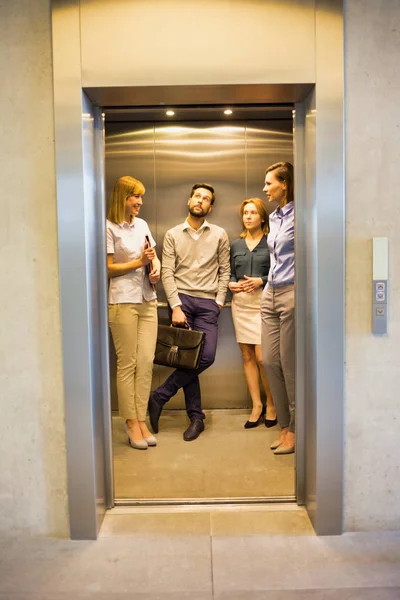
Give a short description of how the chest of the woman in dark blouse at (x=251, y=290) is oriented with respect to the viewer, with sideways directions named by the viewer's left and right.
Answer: facing the viewer and to the left of the viewer

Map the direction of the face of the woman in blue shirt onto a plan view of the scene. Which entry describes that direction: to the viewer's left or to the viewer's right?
to the viewer's left

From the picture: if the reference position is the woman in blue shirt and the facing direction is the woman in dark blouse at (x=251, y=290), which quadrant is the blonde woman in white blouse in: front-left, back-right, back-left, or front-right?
front-left

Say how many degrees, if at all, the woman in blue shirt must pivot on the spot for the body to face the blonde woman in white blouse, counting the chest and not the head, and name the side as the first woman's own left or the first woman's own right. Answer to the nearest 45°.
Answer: approximately 45° to the first woman's own right

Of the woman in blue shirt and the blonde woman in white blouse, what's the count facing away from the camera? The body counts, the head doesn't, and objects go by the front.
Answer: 0

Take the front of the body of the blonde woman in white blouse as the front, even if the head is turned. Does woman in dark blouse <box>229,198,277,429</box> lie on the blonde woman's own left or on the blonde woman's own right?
on the blonde woman's own left

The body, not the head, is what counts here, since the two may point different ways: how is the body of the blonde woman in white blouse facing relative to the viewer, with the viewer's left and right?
facing the viewer and to the right of the viewer

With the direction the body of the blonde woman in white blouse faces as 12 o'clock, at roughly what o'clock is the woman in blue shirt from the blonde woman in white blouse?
The woman in blue shirt is roughly at 11 o'clock from the blonde woman in white blouse.

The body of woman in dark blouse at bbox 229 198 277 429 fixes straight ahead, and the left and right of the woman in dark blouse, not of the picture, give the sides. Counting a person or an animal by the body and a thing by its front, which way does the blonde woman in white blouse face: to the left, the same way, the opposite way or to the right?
to the left

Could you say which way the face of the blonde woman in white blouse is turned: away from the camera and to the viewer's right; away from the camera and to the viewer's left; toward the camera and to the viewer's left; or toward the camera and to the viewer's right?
toward the camera and to the viewer's right

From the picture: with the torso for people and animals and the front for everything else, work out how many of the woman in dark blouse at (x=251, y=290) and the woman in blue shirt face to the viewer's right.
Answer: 0

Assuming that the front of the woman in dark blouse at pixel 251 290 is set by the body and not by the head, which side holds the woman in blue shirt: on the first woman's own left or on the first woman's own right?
on the first woman's own left

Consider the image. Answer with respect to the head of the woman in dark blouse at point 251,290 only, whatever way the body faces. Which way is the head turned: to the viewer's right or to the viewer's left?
to the viewer's left

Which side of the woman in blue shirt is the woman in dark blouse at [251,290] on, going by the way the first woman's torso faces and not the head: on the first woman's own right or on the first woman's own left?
on the first woman's own right
